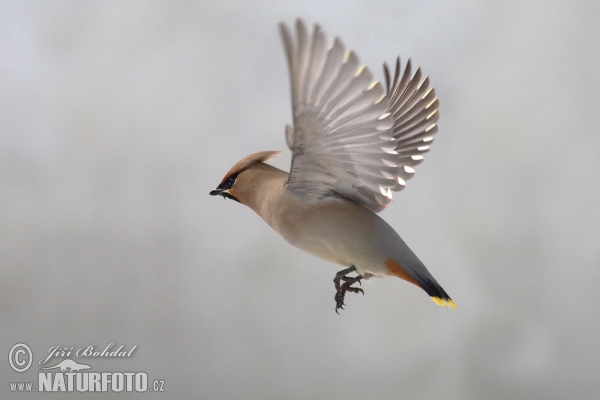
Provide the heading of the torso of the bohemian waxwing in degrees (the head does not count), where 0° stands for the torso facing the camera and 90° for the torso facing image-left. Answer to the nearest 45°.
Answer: approximately 90°
